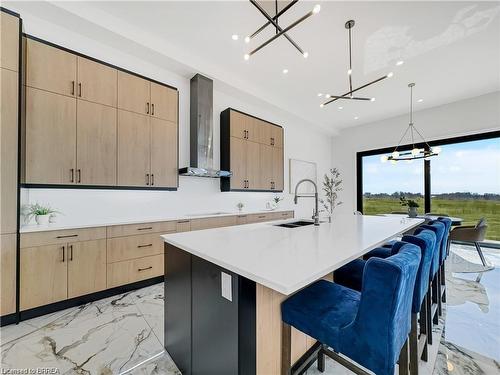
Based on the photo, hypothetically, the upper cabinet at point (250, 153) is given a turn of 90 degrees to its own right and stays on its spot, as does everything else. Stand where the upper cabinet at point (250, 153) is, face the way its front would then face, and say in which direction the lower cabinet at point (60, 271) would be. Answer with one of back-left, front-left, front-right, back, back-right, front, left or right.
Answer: front

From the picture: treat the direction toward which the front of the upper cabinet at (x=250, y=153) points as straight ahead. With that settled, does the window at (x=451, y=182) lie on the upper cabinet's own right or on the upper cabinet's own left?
on the upper cabinet's own left

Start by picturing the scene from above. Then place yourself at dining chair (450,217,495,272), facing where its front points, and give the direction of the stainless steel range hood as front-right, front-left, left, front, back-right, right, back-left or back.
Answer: front-left

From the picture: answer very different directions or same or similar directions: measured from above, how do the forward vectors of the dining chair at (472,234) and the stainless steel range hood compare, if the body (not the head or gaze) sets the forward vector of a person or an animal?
very different directions

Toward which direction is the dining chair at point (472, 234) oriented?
to the viewer's left

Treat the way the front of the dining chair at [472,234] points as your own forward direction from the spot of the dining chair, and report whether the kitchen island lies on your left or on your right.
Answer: on your left

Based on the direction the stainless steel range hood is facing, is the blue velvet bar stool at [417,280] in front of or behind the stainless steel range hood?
in front

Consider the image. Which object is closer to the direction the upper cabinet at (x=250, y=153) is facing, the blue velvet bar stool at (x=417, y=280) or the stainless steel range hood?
the blue velvet bar stool

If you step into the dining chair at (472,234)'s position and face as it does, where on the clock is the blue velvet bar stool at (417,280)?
The blue velvet bar stool is roughly at 9 o'clock from the dining chair.

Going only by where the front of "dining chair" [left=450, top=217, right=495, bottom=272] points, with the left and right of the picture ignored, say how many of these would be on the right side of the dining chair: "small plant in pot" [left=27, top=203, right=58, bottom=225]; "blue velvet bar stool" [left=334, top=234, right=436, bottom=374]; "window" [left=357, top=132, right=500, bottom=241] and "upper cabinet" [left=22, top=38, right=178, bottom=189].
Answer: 1

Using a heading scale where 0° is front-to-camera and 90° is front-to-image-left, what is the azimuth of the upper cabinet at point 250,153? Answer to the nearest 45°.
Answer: approximately 315°

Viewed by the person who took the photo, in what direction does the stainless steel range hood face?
facing the viewer and to the right of the viewer
